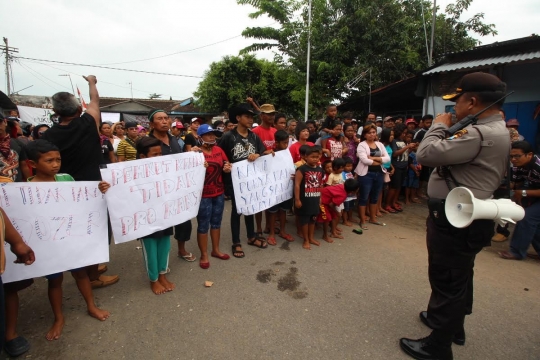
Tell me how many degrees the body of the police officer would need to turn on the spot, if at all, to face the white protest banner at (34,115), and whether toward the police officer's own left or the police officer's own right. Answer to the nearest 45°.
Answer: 0° — they already face it

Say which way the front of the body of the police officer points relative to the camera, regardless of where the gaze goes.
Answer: to the viewer's left

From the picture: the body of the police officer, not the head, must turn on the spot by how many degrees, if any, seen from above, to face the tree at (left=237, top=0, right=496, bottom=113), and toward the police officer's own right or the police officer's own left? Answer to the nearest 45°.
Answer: approximately 90° to the police officer's own right

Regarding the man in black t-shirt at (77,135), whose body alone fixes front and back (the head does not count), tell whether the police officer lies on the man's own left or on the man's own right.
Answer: on the man's own right

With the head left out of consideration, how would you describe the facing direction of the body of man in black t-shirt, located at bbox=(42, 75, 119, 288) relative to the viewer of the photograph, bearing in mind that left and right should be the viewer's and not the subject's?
facing away from the viewer and to the right of the viewer
